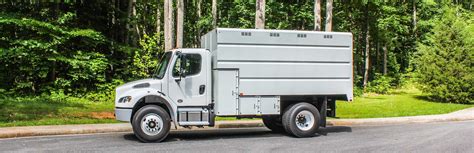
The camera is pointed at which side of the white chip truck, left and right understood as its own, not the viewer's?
left

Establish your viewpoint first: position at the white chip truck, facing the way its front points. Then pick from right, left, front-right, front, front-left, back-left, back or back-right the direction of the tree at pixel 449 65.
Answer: back-right
